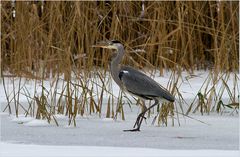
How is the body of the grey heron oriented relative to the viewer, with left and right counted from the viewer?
facing to the left of the viewer
